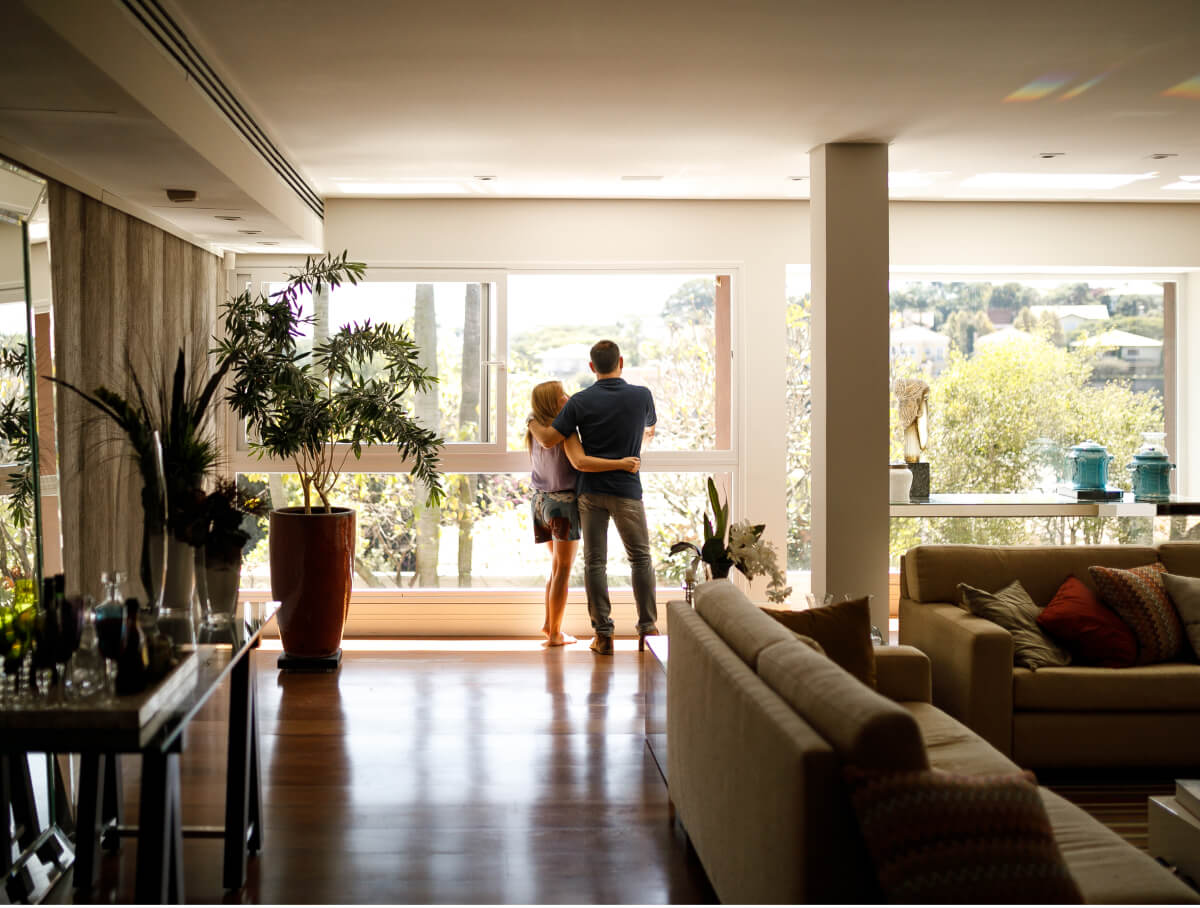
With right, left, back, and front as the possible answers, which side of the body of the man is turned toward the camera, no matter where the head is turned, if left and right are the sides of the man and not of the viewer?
back

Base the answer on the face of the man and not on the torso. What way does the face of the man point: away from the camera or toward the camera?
away from the camera

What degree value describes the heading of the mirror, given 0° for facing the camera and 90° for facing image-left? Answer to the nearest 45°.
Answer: approximately 315°

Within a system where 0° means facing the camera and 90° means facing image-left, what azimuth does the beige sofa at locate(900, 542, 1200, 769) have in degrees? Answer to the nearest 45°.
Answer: approximately 0°

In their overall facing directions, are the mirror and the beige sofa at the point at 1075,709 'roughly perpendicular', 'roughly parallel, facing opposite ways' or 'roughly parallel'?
roughly perpendicular

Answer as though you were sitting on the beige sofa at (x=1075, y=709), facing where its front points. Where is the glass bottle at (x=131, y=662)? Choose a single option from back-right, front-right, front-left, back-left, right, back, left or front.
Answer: front-right

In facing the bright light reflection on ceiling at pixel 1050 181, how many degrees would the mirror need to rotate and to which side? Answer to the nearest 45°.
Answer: approximately 45° to its left

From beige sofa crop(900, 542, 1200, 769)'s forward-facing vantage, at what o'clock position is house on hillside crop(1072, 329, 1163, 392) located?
The house on hillside is roughly at 6 o'clock from the beige sofa.

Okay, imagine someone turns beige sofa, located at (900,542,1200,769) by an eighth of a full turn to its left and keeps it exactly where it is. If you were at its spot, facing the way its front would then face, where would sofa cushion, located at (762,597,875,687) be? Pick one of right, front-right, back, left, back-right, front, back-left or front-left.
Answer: right

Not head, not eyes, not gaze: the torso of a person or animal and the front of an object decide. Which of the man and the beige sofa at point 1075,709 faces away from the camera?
the man

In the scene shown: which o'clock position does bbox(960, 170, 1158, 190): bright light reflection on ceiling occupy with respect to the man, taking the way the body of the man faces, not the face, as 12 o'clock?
The bright light reflection on ceiling is roughly at 3 o'clock from the man.

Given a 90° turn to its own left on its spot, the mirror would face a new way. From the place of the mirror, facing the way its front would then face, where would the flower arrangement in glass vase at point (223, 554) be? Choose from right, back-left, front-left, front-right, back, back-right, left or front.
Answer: right

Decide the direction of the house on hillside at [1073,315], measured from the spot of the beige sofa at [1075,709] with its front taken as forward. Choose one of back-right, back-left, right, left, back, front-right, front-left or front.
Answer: back

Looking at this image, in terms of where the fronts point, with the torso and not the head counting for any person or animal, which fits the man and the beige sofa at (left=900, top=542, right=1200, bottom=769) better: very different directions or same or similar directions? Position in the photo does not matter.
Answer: very different directions

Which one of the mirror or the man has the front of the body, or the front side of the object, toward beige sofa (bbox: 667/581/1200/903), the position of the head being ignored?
the mirror

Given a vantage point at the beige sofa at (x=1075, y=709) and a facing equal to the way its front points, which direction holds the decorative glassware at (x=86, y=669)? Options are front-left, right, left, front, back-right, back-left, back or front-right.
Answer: front-right

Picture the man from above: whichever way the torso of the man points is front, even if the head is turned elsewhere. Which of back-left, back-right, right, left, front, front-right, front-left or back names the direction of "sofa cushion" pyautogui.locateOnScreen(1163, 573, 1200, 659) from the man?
back-right

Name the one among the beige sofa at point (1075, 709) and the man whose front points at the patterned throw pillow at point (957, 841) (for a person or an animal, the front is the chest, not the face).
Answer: the beige sofa

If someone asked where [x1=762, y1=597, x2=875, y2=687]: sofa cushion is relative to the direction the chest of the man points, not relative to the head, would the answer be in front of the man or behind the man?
behind
